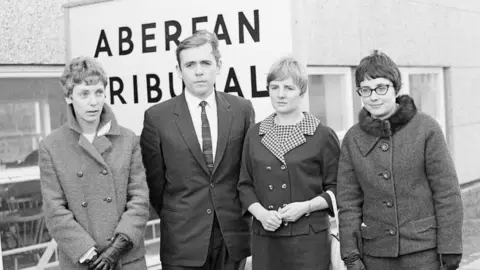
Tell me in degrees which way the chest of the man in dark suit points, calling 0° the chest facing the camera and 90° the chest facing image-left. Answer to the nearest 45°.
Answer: approximately 0°

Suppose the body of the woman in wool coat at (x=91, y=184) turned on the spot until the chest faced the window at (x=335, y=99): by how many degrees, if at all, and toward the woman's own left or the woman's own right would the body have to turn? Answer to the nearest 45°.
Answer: approximately 135° to the woman's own left

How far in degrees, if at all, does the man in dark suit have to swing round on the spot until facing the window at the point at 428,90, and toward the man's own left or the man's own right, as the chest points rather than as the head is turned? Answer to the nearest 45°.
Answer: approximately 135° to the man's own left

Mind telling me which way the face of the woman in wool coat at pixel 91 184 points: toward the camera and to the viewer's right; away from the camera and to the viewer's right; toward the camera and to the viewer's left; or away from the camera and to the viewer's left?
toward the camera and to the viewer's right

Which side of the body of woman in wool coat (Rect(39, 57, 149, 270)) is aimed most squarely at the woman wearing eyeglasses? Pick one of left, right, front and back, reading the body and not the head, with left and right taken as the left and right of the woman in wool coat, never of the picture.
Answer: left

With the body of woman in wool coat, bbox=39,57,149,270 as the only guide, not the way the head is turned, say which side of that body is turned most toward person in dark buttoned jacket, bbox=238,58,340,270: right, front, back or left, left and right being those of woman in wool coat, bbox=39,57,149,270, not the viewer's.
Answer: left

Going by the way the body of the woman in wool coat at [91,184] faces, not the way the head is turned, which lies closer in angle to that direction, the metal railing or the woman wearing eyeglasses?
the woman wearing eyeglasses

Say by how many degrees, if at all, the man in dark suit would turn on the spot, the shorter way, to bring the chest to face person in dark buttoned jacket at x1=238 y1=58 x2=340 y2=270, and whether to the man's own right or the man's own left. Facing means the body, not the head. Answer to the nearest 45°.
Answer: approximately 90° to the man's own left
